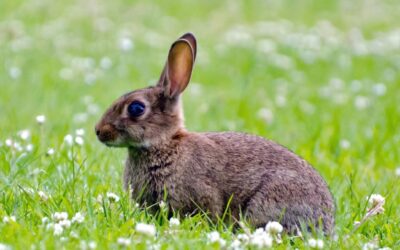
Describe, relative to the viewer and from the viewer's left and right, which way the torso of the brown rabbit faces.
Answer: facing to the left of the viewer

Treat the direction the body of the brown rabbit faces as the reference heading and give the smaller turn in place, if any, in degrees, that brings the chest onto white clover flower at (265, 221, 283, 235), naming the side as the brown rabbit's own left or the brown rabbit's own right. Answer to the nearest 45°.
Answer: approximately 135° to the brown rabbit's own left

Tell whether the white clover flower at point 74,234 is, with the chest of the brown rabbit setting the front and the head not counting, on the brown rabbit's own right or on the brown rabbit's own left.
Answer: on the brown rabbit's own left

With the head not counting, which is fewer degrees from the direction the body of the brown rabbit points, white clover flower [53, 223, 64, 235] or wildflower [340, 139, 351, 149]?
the white clover flower

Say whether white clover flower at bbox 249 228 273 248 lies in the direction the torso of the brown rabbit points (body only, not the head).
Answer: no

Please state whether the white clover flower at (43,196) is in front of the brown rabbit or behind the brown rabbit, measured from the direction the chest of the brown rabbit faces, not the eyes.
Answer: in front

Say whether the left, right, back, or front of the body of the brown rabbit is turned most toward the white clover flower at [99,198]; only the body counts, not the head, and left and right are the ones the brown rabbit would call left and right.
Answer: front

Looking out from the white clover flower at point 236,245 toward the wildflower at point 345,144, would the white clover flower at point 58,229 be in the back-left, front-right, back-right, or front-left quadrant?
back-left

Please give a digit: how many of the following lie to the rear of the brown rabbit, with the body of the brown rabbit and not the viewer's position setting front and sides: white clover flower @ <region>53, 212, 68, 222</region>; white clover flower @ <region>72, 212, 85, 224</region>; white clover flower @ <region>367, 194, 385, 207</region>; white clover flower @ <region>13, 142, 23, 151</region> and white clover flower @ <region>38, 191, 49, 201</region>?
1

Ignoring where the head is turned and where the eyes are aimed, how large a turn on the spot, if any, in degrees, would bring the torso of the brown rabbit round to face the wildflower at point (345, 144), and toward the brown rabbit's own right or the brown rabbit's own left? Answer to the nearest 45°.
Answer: approximately 135° to the brown rabbit's own right

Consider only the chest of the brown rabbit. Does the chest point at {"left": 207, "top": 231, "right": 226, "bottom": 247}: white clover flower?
no

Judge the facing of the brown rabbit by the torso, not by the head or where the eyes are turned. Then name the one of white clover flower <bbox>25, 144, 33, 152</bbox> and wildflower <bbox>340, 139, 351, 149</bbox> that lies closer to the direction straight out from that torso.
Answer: the white clover flower

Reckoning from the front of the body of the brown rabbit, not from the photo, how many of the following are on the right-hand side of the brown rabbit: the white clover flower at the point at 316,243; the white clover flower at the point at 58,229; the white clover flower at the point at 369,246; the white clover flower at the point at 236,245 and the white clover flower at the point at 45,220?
0
